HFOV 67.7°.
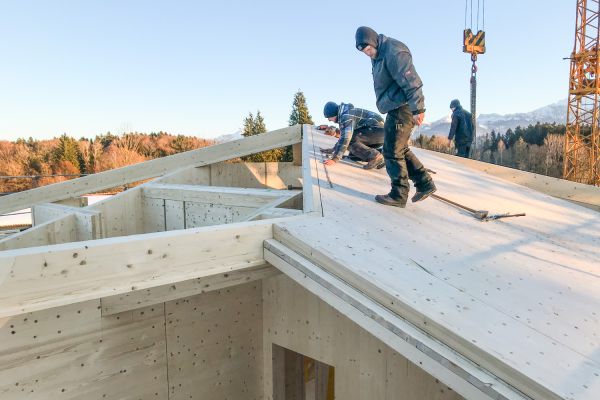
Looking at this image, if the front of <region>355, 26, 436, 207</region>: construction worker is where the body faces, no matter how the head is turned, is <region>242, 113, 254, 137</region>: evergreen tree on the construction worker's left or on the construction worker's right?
on the construction worker's right

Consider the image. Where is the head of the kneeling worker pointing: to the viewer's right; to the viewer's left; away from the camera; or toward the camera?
to the viewer's left

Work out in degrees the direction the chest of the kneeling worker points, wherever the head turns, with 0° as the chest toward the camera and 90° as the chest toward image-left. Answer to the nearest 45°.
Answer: approximately 90°

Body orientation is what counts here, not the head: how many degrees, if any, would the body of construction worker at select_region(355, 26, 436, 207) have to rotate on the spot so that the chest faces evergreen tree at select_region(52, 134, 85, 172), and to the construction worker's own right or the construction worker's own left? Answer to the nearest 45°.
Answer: approximately 45° to the construction worker's own right

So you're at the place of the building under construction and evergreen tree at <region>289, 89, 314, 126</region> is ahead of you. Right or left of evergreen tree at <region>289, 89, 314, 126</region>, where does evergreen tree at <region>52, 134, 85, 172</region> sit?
left

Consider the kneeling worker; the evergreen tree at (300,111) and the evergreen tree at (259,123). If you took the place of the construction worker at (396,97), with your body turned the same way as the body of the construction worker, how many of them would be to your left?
0

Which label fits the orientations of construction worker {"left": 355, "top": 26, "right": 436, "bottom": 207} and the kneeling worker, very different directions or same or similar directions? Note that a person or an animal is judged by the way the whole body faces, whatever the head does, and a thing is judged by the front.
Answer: same or similar directions

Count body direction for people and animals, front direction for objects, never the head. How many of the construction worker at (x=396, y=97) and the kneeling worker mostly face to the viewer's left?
2

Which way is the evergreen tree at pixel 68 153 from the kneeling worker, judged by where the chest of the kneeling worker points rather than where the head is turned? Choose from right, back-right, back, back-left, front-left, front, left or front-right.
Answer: front-right

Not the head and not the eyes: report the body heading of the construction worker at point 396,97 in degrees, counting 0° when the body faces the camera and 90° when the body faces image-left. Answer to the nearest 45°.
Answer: approximately 90°

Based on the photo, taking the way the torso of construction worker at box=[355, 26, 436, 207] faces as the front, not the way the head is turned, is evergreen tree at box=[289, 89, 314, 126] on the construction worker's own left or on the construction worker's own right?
on the construction worker's own right
